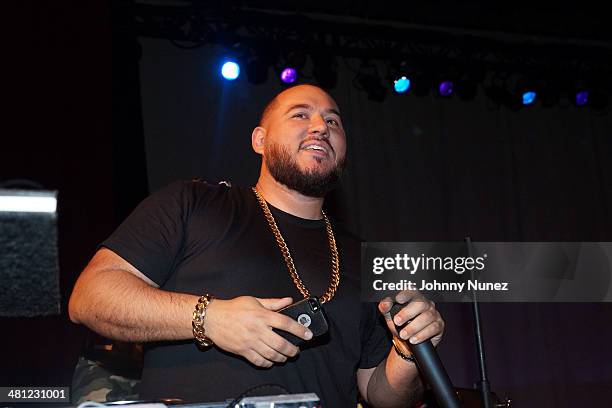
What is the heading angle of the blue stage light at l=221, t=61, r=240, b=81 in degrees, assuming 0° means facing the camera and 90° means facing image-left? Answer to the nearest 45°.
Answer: approximately 0°

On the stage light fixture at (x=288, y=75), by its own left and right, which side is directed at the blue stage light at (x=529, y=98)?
left

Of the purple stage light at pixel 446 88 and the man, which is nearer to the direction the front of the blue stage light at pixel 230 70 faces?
the man

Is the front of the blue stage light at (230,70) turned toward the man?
yes

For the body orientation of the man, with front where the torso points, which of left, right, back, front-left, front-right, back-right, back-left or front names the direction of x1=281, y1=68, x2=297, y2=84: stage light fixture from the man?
back-left

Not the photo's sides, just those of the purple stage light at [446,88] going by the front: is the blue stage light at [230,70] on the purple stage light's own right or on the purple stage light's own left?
on the purple stage light's own right
